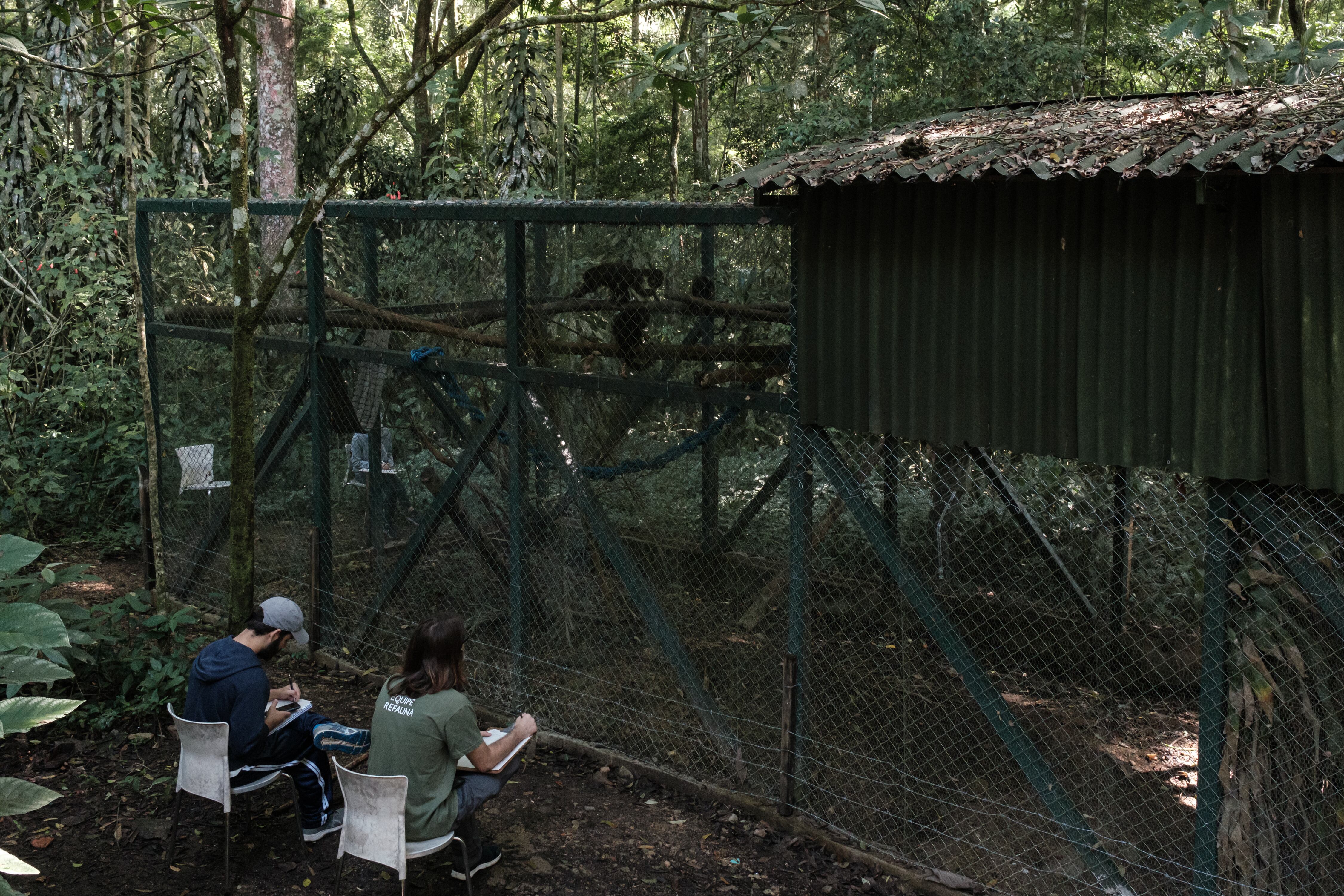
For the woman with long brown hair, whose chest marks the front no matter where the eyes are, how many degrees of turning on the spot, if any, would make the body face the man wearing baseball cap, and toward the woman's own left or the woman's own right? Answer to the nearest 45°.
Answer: approximately 90° to the woman's own left

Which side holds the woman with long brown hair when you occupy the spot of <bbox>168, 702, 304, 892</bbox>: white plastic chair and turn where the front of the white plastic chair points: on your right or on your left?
on your right

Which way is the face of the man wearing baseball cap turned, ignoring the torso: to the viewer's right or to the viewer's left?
to the viewer's right

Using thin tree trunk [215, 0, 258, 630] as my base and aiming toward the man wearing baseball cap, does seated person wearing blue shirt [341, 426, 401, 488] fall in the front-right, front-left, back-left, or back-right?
back-left

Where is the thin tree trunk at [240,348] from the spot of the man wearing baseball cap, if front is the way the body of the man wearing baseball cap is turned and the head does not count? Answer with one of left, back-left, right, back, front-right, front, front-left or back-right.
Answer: front-left

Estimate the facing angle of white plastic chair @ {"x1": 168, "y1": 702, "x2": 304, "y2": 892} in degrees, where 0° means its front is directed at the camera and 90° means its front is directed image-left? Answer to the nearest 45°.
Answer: approximately 225°

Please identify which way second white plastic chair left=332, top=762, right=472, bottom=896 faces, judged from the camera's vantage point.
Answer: facing away from the viewer and to the right of the viewer

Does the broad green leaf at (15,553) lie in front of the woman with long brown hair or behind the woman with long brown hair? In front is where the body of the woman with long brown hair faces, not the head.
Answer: behind

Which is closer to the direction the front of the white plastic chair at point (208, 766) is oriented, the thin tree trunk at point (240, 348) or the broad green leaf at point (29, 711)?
the thin tree trunk
